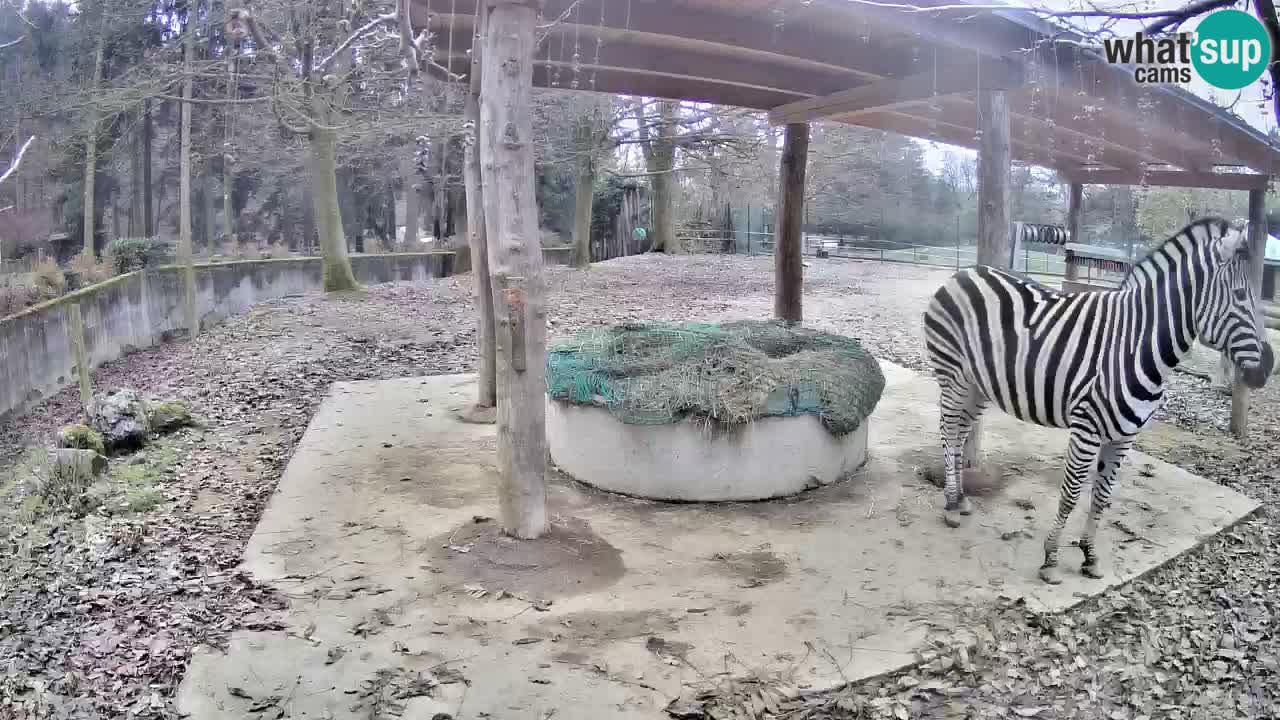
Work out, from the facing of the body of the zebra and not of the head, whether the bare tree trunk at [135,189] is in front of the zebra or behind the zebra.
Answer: behind

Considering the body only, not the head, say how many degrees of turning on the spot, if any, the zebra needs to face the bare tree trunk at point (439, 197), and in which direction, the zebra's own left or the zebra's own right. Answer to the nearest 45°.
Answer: approximately 180°

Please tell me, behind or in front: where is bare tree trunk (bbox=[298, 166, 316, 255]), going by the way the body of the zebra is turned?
behind

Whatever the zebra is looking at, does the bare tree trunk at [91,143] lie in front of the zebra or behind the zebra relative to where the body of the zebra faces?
behind

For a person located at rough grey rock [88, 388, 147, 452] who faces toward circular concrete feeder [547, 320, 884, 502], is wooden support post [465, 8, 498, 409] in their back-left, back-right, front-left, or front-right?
front-left

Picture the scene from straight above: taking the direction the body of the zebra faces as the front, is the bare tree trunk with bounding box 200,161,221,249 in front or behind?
behind

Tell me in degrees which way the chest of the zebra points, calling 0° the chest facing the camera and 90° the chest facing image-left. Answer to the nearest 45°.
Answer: approximately 315°

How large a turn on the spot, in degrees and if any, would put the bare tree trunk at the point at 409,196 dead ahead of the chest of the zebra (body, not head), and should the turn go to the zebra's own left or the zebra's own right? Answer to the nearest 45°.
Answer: approximately 180°

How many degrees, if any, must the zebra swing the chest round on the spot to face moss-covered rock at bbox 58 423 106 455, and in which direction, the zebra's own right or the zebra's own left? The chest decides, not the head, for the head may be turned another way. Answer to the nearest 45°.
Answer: approximately 135° to the zebra's own right
